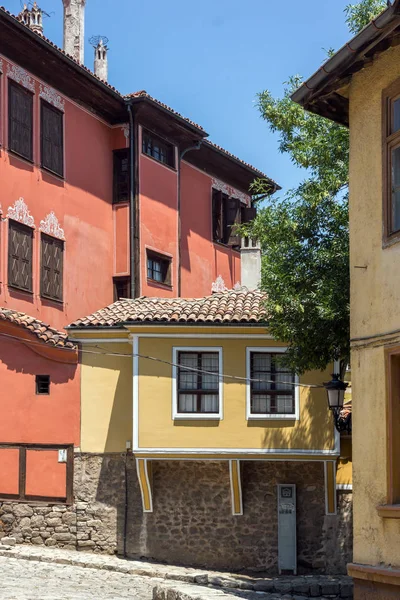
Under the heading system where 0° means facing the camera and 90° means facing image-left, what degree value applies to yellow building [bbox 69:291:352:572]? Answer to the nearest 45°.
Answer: approximately 0°

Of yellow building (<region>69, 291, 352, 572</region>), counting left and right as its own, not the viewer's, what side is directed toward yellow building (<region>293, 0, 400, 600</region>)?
front
